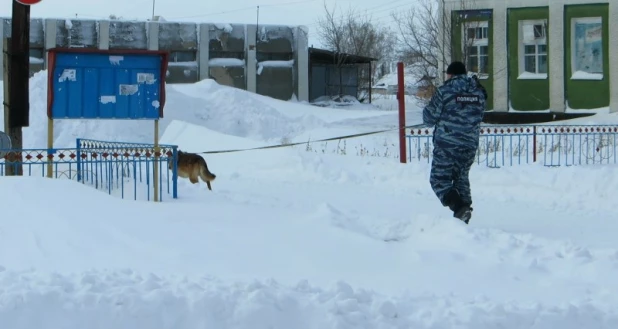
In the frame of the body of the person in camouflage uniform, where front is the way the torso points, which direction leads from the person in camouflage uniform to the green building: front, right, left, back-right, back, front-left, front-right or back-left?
front-right

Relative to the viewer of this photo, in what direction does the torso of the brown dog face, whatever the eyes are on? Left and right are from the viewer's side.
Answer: facing to the left of the viewer

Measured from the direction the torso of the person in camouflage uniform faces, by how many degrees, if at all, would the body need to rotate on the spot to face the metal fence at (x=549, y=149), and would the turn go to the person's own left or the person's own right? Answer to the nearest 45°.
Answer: approximately 45° to the person's own right

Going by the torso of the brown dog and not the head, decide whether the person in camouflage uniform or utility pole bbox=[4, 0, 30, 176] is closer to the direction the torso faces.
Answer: the utility pole

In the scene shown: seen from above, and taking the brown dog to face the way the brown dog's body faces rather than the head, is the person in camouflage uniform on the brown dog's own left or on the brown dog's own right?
on the brown dog's own left

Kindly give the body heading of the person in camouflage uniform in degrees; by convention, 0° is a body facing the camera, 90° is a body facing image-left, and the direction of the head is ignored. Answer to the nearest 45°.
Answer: approximately 135°

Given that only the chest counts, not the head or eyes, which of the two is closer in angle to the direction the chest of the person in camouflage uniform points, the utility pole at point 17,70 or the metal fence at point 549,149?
the utility pole
